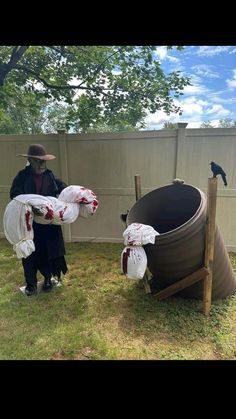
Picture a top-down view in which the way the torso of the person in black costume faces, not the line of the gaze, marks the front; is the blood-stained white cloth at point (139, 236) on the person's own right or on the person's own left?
on the person's own left

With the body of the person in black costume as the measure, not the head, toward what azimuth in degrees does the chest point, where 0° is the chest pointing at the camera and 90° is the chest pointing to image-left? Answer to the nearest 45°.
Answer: approximately 0°

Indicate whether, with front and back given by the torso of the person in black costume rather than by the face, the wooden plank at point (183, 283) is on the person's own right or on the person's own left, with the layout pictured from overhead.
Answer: on the person's own left

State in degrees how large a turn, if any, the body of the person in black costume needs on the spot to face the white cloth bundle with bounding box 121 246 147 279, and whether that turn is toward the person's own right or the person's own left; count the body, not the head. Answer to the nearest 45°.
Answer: approximately 45° to the person's own left

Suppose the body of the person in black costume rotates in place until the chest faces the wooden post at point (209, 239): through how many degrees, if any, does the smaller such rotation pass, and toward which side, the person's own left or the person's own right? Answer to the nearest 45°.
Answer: approximately 45° to the person's own left
